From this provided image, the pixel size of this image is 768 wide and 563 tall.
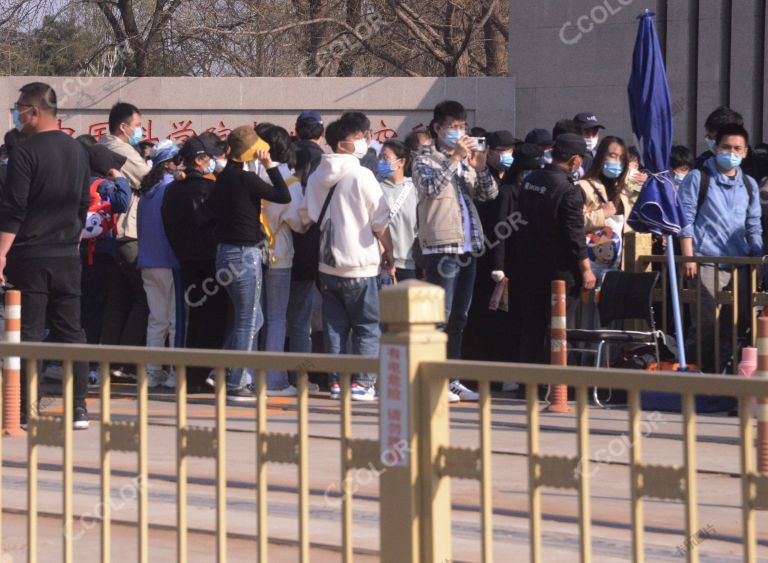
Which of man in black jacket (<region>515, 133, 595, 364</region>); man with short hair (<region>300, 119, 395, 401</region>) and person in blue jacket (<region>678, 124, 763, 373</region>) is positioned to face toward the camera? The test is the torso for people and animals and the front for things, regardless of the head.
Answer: the person in blue jacket

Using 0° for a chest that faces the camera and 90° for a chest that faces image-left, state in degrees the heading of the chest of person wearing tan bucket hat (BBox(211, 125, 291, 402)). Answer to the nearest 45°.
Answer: approximately 225°

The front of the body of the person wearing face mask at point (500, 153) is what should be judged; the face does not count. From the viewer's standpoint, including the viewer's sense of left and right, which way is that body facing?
facing the viewer and to the right of the viewer

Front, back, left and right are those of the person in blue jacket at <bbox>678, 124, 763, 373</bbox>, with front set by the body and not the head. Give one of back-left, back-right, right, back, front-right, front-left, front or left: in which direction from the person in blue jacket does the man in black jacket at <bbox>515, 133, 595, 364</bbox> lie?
front-right

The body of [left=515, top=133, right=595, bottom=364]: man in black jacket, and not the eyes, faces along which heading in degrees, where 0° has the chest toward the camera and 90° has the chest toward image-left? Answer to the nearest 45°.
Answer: approximately 225°

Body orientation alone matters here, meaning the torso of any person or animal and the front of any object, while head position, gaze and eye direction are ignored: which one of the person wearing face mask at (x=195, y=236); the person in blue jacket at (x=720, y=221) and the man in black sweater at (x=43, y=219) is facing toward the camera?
the person in blue jacket

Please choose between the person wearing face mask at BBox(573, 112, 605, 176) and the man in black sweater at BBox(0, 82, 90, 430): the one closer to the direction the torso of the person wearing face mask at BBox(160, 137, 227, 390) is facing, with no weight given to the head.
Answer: the person wearing face mask

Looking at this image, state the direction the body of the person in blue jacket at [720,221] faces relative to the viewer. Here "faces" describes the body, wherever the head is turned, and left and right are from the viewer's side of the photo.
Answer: facing the viewer

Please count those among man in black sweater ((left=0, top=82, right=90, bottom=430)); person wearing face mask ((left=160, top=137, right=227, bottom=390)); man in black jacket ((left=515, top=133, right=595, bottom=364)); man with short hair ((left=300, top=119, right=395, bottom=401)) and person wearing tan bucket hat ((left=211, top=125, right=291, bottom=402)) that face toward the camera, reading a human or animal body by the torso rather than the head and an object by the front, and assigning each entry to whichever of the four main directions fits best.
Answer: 0

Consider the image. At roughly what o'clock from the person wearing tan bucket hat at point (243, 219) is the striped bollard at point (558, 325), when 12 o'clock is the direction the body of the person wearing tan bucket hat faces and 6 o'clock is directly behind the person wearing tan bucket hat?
The striped bollard is roughly at 2 o'clock from the person wearing tan bucket hat.

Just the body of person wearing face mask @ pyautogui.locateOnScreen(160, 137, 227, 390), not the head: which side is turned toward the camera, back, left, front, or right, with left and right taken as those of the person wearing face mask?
right

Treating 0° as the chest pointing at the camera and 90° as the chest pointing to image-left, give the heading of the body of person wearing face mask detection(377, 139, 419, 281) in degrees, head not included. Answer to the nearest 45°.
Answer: approximately 45°

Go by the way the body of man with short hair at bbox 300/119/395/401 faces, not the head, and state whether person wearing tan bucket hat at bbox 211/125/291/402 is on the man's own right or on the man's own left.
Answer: on the man's own left

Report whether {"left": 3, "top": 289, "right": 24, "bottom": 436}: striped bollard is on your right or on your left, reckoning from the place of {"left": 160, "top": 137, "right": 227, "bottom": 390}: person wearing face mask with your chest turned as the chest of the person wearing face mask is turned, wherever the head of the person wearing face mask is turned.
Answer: on your right

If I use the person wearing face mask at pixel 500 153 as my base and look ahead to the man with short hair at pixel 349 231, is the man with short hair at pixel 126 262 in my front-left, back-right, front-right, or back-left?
front-right

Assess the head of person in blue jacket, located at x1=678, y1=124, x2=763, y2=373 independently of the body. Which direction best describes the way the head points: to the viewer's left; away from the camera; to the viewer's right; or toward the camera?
toward the camera

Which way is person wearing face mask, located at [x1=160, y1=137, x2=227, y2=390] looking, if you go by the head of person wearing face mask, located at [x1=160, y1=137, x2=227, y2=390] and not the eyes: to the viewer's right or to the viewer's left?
to the viewer's right
